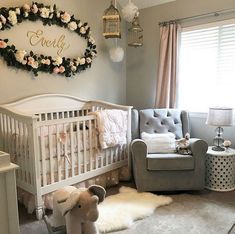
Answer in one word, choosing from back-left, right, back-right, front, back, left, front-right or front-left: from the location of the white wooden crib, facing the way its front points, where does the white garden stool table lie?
front-left

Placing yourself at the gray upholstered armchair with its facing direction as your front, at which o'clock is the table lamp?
The table lamp is roughly at 8 o'clock from the gray upholstered armchair.

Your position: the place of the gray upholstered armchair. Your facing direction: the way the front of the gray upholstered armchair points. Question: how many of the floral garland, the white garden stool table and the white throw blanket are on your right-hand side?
2

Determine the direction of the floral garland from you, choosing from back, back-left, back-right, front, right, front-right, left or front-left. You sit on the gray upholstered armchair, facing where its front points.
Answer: right

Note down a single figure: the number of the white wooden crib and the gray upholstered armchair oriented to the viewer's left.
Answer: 0

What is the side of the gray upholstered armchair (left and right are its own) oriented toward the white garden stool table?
left

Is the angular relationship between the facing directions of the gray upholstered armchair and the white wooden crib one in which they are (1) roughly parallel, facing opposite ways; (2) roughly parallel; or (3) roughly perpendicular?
roughly perpendicular

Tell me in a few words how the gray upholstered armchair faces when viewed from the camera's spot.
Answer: facing the viewer
